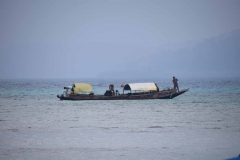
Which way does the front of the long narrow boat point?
to the viewer's right
